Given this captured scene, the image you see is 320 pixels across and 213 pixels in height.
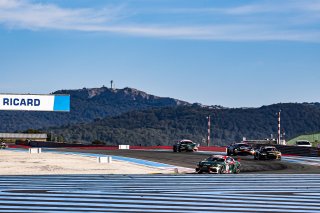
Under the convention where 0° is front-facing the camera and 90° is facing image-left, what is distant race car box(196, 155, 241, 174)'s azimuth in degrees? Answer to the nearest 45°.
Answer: approximately 45°
